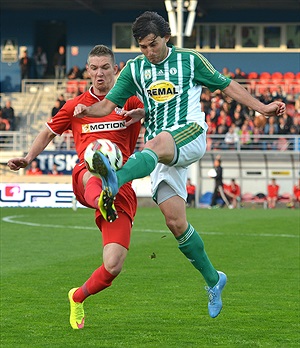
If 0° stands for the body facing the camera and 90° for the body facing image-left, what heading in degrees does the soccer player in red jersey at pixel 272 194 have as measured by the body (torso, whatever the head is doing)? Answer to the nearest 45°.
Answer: approximately 0°

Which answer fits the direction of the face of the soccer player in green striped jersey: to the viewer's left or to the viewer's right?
to the viewer's left

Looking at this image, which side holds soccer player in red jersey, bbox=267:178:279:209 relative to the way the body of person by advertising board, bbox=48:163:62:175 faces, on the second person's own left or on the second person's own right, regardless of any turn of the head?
on the second person's own left

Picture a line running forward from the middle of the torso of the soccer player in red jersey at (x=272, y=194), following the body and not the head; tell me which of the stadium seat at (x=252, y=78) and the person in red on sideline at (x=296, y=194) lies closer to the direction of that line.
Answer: the person in red on sideline

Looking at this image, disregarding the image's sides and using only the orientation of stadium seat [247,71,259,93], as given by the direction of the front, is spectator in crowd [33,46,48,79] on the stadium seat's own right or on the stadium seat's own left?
on the stadium seat's own right

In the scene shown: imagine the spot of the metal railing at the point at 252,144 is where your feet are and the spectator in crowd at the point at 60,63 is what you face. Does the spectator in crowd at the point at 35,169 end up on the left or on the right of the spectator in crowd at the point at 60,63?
left

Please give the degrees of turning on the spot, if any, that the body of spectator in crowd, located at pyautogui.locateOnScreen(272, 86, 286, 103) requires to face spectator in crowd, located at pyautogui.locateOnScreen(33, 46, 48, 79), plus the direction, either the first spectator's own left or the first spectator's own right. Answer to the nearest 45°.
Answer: approximately 135° to the first spectator's own right

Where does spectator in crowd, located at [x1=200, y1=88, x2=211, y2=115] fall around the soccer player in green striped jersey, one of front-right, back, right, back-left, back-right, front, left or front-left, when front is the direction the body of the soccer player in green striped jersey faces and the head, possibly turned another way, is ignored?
back-right

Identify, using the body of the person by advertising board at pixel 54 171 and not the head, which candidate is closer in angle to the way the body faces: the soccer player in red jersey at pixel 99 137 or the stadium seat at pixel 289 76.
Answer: the soccer player in red jersey
